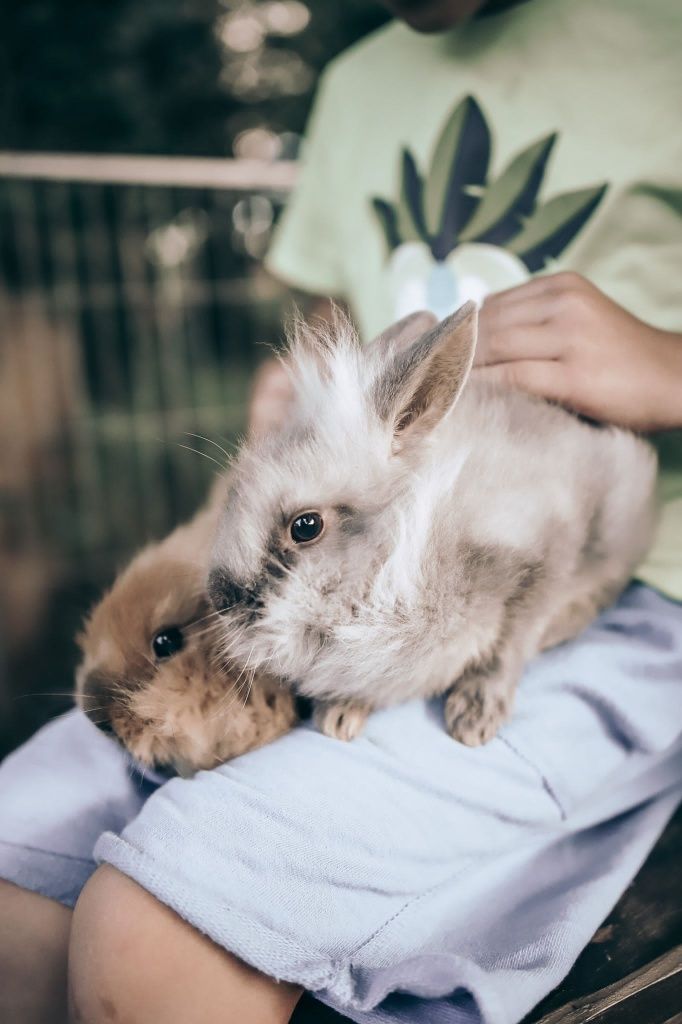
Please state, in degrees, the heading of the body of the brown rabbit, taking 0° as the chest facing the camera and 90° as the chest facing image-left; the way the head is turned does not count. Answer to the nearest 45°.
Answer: approximately 90°

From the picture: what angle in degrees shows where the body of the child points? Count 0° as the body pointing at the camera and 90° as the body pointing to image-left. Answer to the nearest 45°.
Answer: approximately 45°
